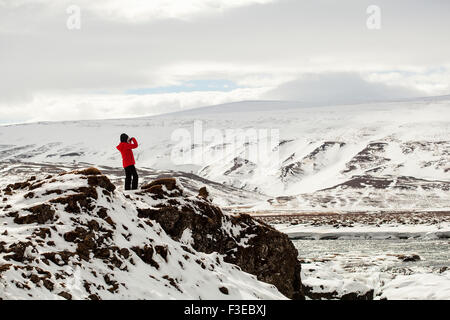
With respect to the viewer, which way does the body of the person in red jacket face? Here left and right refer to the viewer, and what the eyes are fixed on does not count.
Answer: facing away from the viewer and to the right of the viewer

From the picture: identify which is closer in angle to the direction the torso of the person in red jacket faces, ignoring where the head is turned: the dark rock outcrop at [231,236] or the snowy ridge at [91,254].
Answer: the dark rock outcrop
